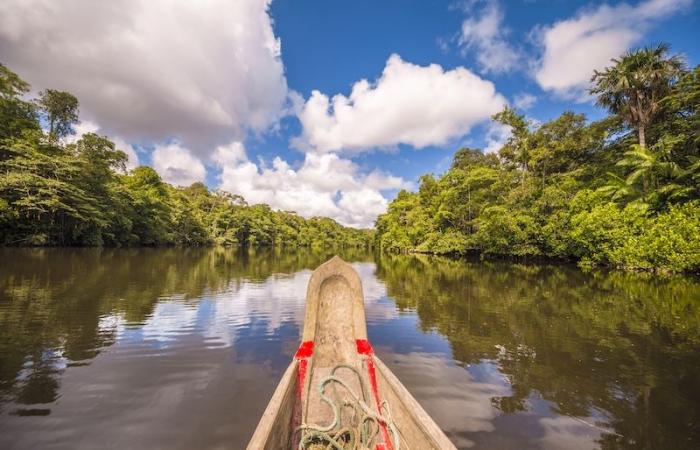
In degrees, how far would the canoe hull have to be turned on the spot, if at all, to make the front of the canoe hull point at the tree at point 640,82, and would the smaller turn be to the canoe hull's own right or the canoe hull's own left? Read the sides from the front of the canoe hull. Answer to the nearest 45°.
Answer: approximately 45° to the canoe hull's own right

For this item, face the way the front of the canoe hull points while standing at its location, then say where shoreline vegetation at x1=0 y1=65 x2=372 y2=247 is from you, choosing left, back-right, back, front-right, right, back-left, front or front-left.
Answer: front-left

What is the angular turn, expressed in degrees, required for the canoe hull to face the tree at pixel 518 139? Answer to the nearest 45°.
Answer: approximately 45° to its right

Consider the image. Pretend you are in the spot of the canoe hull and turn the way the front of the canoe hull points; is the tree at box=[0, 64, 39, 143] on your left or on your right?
on your left

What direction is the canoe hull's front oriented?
away from the camera
